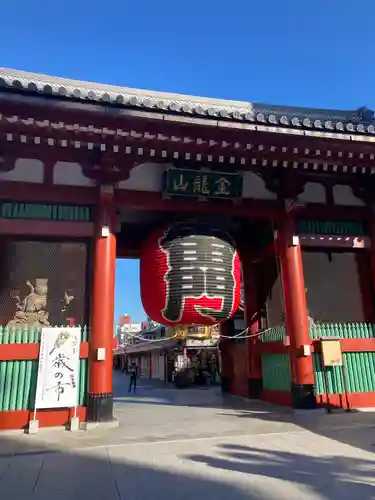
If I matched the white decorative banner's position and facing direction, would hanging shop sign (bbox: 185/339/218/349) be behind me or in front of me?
behind

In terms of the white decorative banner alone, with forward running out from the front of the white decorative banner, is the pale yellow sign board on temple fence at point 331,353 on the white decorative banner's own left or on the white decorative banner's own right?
on the white decorative banner's own left

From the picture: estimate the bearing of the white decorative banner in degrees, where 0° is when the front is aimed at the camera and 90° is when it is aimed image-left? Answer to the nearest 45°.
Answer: approximately 0°
